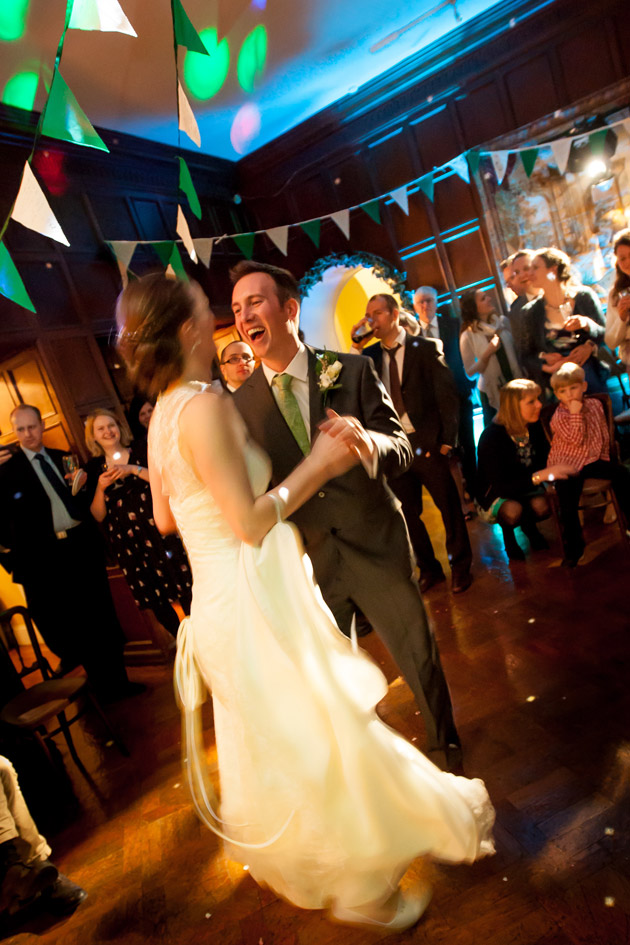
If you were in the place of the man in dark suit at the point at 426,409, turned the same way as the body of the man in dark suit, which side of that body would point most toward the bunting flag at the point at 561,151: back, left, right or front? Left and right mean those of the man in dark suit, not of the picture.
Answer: back

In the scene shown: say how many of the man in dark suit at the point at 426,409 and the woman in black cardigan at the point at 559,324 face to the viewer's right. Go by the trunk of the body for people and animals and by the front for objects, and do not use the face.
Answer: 0

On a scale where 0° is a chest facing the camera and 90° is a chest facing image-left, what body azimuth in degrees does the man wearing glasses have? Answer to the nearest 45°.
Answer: approximately 315°

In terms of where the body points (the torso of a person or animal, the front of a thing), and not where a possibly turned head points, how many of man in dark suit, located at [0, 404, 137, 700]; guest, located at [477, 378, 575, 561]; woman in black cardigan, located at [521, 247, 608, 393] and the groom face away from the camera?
0

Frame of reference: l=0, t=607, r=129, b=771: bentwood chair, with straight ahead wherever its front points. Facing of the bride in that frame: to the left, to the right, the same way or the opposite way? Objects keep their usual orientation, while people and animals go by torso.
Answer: to the left

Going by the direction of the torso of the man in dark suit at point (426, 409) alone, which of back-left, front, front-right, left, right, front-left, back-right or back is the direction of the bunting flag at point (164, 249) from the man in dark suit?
right

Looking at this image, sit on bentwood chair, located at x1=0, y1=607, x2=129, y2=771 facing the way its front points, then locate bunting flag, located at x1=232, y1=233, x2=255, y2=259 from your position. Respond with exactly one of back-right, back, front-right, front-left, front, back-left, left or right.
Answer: left

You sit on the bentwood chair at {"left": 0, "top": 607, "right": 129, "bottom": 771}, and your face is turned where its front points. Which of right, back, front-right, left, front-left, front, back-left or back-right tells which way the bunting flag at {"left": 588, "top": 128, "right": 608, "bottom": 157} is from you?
front-left

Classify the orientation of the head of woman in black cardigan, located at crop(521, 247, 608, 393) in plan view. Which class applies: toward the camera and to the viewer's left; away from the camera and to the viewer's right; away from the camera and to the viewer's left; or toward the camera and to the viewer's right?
toward the camera and to the viewer's left

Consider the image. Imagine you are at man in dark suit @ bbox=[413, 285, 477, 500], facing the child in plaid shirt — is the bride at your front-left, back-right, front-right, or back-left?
front-right

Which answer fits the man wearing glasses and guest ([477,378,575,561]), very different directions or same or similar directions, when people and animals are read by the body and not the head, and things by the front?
same or similar directions

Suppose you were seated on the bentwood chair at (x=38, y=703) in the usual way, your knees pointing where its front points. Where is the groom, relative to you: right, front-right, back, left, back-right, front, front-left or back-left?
front

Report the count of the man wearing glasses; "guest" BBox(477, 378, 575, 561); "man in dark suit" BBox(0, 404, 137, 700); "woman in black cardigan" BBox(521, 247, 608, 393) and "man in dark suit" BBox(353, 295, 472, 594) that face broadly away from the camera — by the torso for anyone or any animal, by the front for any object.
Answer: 0

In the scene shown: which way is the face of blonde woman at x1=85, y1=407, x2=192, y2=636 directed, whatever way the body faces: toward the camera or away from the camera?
toward the camera

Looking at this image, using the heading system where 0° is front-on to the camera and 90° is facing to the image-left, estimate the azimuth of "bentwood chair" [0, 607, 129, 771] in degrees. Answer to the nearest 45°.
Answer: approximately 315°

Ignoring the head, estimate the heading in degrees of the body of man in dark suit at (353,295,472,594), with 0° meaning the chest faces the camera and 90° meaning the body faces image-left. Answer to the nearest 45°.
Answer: approximately 45°

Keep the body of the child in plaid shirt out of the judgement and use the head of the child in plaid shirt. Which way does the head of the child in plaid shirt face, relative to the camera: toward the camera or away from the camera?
toward the camera

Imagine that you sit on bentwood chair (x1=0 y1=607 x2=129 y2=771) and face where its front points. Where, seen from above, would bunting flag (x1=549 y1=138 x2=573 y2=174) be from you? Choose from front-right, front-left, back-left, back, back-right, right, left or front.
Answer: front-left

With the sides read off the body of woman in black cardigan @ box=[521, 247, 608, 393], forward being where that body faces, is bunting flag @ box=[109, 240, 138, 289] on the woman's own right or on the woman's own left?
on the woman's own right
